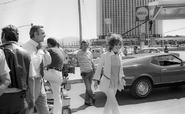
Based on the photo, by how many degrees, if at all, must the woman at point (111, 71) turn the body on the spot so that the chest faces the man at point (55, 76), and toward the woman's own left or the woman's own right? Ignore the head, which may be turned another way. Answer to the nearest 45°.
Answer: approximately 135° to the woman's own right

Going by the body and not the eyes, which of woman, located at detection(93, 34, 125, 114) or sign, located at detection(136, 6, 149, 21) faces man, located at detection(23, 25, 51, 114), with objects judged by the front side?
the sign

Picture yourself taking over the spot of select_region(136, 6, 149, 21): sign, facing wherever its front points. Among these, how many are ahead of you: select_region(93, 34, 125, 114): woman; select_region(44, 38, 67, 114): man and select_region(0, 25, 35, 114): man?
3

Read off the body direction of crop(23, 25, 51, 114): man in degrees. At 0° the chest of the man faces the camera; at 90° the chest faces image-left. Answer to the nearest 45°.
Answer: approximately 315°

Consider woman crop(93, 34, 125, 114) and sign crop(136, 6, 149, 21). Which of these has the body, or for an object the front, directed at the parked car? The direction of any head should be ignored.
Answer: the sign

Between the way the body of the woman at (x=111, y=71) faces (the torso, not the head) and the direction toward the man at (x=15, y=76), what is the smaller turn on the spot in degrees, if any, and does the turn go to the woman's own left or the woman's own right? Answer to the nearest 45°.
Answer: approximately 90° to the woman's own right

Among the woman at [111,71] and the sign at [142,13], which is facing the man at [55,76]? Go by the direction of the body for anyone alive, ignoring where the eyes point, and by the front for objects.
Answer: the sign

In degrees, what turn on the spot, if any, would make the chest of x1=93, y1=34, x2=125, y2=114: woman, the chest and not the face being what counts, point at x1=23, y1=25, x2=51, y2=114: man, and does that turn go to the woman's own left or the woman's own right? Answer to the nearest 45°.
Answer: approximately 90° to the woman's own right

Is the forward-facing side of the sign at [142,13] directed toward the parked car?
yes

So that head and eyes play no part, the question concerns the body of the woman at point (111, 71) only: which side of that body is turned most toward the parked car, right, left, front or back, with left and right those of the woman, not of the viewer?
left

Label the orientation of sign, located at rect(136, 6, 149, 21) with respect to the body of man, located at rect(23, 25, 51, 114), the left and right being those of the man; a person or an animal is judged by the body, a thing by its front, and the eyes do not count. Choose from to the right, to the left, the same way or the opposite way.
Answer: to the right

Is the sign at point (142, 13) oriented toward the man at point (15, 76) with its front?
yes

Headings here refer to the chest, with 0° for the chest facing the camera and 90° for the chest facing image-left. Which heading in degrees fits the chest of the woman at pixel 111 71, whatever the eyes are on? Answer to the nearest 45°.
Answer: approximately 315°

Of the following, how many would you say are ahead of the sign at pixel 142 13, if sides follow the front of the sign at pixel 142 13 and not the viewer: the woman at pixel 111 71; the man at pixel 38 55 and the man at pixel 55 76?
3

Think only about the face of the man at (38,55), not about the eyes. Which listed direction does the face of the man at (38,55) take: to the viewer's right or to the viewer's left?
to the viewer's right
